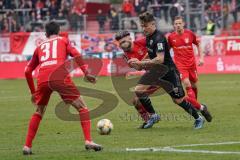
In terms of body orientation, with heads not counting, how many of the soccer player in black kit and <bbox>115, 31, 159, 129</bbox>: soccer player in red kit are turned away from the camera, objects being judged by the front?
0

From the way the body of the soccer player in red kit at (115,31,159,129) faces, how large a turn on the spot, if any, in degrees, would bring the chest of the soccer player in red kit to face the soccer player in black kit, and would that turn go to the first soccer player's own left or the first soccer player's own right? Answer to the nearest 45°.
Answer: approximately 90° to the first soccer player's own left

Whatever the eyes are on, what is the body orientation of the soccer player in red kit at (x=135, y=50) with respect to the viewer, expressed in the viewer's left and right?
facing the viewer and to the left of the viewer

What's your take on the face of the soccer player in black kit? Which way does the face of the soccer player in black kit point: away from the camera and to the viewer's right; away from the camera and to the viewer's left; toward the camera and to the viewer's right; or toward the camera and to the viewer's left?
toward the camera and to the viewer's left

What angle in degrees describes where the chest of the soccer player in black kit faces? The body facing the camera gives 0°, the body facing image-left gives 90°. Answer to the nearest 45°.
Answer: approximately 45°

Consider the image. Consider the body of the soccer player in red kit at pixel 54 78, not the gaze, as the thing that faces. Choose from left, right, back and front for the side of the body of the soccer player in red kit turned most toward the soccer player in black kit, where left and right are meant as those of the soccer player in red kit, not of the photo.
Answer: front

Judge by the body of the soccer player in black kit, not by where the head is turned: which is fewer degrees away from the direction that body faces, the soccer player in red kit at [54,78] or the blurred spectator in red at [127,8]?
the soccer player in red kit

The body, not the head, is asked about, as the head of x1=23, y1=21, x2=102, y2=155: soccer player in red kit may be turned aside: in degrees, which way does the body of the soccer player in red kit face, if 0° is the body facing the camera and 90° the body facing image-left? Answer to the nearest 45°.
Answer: approximately 225°

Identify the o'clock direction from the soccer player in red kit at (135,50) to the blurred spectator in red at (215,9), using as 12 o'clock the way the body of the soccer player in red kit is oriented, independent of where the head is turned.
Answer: The blurred spectator in red is roughly at 5 o'clock from the soccer player in red kit.

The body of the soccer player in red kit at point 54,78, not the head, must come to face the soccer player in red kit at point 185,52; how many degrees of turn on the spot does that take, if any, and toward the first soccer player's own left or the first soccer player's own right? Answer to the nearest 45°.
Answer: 0° — they already face them

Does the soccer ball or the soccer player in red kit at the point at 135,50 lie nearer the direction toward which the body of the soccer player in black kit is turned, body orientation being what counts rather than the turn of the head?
the soccer ball

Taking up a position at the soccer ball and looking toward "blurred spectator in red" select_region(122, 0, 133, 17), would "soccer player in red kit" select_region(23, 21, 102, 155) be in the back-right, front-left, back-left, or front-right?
back-left

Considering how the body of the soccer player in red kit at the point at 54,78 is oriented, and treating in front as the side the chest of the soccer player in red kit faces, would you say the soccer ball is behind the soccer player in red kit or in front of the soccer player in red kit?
in front

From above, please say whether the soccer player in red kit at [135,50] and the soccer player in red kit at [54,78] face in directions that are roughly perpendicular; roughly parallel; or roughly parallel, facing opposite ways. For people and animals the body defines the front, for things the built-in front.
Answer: roughly parallel, facing opposite ways
